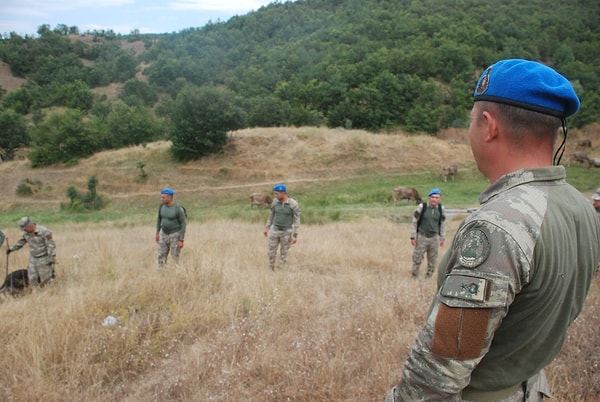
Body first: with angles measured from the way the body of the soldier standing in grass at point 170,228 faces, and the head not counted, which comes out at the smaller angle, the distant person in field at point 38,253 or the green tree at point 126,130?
the distant person in field

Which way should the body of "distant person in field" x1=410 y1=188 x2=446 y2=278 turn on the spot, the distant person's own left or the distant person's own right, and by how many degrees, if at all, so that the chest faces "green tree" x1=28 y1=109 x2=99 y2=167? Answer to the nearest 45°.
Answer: approximately 135° to the distant person's own right

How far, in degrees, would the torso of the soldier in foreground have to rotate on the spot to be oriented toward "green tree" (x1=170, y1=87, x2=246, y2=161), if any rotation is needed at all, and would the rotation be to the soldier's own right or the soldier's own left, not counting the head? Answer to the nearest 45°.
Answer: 0° — they already face it

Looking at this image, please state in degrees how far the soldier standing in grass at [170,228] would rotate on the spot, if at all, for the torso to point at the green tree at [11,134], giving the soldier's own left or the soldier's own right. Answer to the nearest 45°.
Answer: approximately 135° to the soldier's own right

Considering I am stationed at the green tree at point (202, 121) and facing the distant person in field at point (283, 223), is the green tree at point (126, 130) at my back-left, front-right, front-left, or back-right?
back-right

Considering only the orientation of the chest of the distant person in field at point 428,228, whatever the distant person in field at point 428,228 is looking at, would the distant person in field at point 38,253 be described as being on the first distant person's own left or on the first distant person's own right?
on the first distant person's own right

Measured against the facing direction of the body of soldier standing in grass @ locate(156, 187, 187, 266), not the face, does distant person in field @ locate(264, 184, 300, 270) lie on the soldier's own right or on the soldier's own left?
on the soldier's own left

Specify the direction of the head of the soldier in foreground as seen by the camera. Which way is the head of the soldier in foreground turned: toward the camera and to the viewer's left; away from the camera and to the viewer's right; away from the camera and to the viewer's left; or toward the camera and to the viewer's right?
away from the camera and to the viewer's left

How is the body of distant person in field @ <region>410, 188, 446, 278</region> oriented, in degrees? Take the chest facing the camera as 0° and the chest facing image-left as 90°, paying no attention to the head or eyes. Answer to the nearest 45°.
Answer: approximately 0°

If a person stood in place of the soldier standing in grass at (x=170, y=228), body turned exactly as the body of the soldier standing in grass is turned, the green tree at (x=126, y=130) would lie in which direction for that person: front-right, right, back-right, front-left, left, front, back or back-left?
back-right
